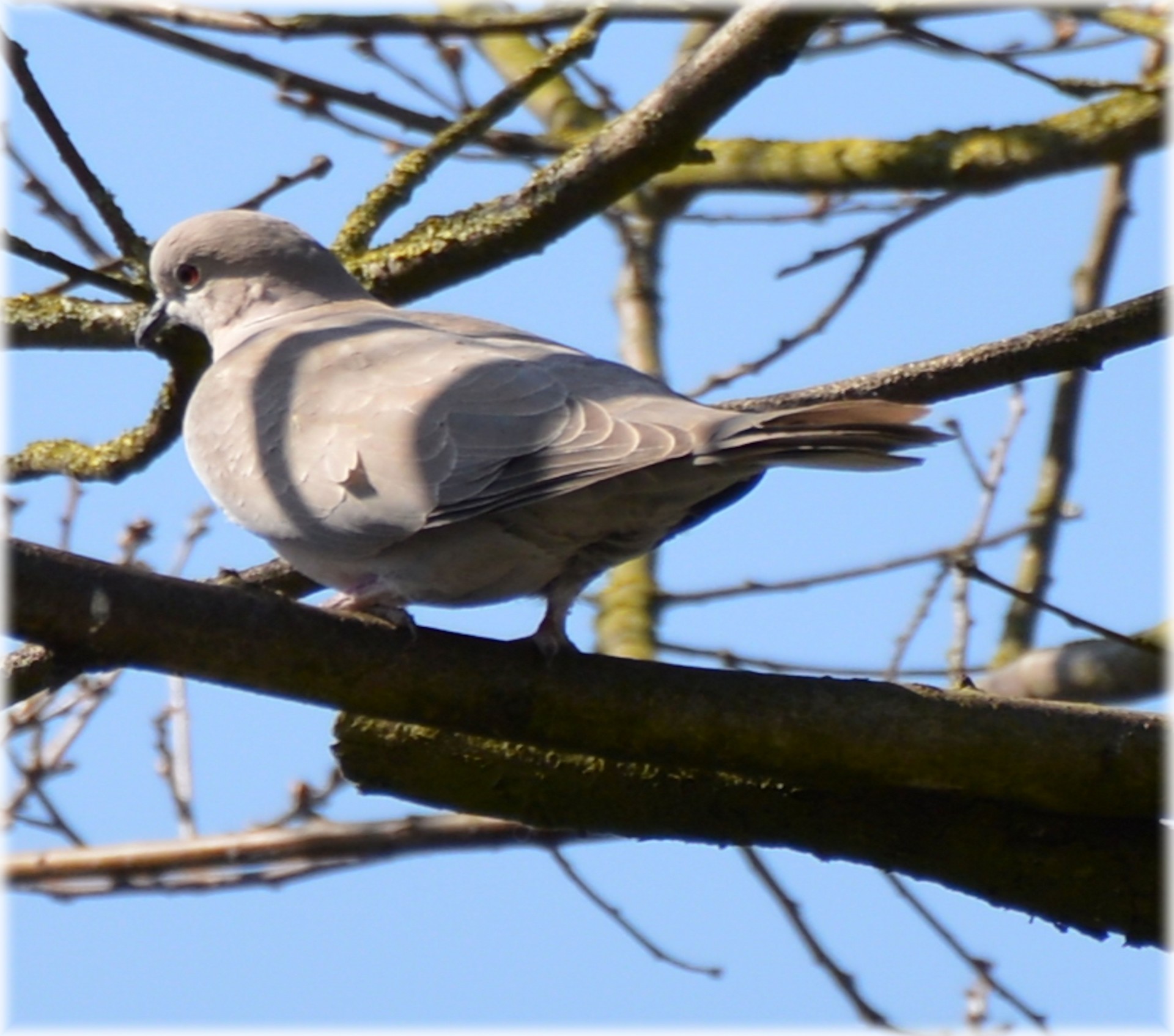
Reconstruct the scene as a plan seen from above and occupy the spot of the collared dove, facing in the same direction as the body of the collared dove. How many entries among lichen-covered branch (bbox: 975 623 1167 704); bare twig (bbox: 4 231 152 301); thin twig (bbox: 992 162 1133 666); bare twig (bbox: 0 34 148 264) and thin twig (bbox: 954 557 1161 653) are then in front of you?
2

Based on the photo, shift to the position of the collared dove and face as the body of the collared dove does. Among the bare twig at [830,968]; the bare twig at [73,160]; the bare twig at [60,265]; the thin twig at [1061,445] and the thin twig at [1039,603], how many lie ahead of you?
2

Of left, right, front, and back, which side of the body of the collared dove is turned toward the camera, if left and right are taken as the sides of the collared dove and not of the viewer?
left

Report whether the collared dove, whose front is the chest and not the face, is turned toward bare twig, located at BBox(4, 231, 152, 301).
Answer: yes

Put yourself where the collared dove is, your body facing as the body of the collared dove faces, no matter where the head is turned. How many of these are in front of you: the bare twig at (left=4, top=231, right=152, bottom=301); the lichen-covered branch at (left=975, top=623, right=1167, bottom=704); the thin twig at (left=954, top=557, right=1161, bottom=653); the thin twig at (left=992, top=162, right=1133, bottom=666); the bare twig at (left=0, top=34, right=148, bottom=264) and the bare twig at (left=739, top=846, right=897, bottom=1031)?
2

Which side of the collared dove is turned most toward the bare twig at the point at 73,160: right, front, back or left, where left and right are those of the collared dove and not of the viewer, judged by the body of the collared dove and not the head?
front

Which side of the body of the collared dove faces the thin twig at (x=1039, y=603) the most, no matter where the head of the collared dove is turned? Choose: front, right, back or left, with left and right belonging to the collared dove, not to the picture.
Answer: back

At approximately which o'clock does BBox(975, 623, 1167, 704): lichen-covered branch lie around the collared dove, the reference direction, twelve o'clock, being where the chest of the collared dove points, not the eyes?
The lichen-covered branch is roughly at 5 o'clock from the collared dove.
